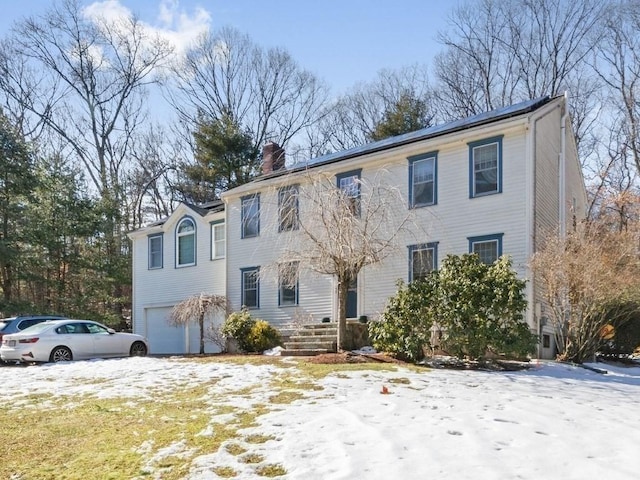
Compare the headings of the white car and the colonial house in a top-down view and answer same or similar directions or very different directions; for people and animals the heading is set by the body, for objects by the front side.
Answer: very different directions

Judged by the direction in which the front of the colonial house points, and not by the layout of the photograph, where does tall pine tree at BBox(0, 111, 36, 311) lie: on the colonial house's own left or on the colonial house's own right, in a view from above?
on the colonial house's own right

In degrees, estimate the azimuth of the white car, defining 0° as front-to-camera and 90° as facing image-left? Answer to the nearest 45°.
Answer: approximately 225°

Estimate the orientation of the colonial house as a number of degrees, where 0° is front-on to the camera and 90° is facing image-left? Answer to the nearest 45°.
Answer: approximately 45°
